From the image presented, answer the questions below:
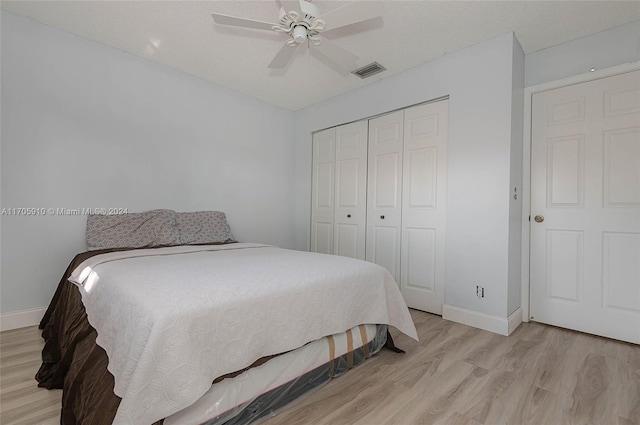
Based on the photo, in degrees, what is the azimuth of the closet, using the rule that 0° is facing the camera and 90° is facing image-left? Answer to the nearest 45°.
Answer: approximately 45°

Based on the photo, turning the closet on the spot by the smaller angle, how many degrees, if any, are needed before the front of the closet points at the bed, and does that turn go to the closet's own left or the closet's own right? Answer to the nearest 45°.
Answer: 0° — it already faces it

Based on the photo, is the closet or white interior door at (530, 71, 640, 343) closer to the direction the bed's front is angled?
the white interior door

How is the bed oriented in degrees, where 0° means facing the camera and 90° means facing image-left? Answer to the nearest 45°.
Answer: approximately 315°

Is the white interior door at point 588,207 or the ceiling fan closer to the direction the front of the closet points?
the ceiling fan

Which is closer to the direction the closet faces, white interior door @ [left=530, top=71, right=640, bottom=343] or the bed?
the bed

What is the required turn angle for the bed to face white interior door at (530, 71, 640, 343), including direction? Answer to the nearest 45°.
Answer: approximately 45° to its left
